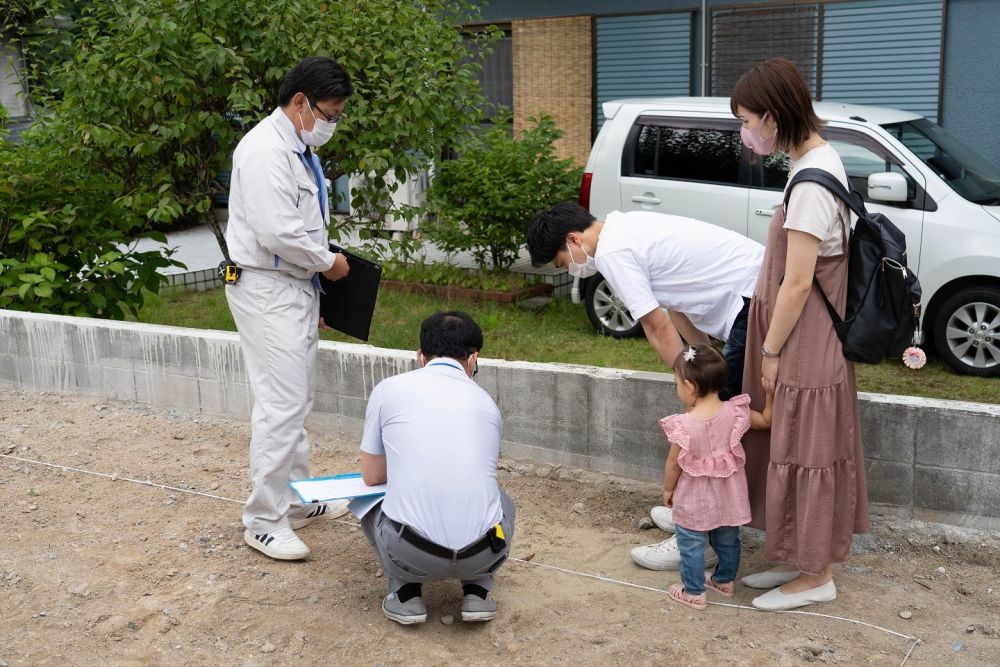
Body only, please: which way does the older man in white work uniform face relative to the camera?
to the viewer's right

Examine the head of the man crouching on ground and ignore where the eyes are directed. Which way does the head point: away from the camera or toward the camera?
away from the camera

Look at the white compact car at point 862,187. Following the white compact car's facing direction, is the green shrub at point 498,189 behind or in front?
behind

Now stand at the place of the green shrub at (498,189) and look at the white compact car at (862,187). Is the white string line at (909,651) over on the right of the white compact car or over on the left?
right

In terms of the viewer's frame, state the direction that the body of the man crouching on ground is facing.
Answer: away from the camera

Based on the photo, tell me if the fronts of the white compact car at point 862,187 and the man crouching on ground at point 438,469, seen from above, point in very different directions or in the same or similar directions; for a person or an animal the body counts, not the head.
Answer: very different directions

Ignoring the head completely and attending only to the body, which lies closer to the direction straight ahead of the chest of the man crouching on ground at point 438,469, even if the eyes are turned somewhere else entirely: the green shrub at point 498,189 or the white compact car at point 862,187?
the green shrub

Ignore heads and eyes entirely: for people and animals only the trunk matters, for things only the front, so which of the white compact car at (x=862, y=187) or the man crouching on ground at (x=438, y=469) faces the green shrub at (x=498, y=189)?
the man crouching on ground

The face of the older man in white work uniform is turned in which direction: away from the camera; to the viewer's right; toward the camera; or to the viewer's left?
to the viewer's right

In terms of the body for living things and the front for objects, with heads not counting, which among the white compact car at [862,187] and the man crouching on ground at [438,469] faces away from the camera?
the man crouching on ground

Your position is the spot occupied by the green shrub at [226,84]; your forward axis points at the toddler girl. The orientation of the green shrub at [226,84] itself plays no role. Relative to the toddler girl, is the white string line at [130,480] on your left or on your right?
right

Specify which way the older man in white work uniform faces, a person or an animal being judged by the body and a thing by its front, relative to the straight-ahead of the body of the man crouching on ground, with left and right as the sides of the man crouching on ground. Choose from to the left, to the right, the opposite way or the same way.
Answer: to the right

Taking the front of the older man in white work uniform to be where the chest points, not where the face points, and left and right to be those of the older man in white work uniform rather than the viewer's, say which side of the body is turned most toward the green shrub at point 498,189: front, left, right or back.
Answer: left
